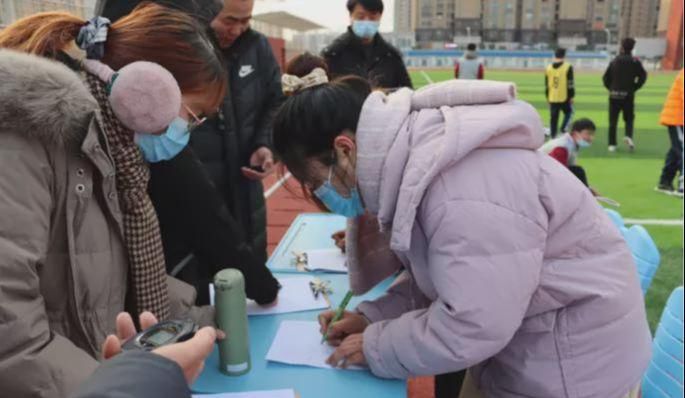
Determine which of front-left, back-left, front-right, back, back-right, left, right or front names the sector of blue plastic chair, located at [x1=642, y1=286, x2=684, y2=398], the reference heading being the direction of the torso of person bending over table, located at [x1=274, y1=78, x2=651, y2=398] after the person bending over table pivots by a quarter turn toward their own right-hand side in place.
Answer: front-right

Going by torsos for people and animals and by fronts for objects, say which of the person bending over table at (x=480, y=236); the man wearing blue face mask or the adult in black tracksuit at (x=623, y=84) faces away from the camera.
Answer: the adult in black tracksuit

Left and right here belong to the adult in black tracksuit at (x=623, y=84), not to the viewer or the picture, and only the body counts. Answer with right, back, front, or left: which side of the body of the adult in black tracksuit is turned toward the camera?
back

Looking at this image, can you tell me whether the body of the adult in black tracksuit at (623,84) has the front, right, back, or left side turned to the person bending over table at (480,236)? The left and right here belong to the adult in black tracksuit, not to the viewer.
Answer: back

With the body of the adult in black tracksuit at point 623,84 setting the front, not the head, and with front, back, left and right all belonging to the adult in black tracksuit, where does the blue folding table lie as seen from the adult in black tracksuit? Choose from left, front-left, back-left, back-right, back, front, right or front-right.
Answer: back

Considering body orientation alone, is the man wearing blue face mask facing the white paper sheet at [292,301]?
yes

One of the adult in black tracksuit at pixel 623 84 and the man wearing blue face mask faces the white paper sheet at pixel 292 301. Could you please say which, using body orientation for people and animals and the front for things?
the man wearing blue face mask

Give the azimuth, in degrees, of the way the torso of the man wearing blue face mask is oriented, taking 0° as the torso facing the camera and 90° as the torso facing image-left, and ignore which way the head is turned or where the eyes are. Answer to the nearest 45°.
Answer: approximately 0°

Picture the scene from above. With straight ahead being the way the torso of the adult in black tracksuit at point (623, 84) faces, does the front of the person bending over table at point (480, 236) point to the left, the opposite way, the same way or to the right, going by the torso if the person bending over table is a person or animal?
to the left

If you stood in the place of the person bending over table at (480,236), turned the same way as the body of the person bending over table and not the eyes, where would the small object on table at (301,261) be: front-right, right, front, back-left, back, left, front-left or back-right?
front-right

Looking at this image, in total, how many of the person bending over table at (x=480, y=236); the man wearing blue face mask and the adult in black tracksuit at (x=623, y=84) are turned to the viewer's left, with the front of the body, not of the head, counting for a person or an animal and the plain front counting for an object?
1

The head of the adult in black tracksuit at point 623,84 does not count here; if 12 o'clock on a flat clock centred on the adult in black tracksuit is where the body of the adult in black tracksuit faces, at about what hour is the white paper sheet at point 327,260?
The white paper sheet is roughly at 6 o'clock from the adult in black tracksuit.

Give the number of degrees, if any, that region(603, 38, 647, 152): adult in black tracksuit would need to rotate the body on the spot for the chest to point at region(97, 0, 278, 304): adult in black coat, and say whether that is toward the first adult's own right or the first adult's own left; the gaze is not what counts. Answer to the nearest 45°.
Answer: approximately 180°

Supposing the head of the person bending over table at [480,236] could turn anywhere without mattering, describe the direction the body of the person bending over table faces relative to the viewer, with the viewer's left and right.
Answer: facing to the left of the viewer

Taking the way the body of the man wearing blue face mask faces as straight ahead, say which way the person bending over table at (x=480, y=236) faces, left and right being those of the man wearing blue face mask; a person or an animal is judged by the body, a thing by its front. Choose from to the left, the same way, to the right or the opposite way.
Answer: to the right

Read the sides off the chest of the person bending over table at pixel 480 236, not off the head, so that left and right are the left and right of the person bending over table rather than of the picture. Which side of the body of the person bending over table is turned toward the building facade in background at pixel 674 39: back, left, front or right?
right
